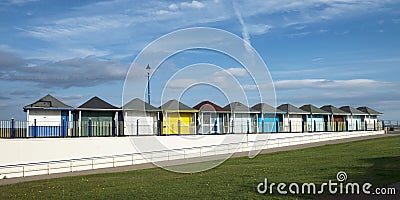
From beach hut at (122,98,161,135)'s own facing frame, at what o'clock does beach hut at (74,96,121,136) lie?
beach hut at (74,96,121,136) is roughly at 3 o'clock from beach hut at (122,98,161,135).

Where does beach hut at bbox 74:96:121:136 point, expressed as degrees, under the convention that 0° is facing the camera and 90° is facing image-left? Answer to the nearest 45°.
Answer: approximately 0°

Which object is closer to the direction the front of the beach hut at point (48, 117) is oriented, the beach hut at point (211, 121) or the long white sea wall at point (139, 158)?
the long white sea wall

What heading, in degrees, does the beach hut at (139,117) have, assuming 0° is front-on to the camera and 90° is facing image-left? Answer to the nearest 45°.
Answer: approximately 0°

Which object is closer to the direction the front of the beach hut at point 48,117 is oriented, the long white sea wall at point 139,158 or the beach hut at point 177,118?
the long white sea wall

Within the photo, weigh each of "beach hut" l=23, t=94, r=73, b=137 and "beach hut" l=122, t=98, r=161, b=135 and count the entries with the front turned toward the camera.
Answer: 2

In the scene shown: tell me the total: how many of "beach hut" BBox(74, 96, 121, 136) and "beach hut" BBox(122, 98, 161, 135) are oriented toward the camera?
2

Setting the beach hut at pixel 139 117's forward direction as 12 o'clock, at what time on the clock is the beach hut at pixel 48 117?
the beach hut at pixel 48 117 is roughly at 2 o'clock from the beach hut at pixel 139 117.

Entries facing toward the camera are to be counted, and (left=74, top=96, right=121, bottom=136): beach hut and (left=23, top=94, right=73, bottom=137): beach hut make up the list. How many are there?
2
